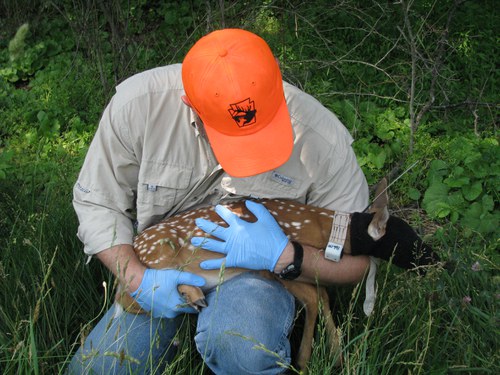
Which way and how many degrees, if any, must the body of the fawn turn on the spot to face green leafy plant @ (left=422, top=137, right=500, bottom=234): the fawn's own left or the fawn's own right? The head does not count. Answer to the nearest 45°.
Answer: approximately 45° to the fawn's own left

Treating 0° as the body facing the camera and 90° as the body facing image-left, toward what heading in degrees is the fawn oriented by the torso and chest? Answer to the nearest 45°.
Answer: approximately 270°
